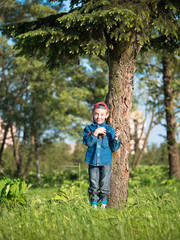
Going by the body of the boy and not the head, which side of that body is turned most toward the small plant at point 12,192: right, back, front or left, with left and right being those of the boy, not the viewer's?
right

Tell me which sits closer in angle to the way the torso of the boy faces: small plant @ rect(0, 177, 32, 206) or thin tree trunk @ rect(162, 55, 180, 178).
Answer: the small plant

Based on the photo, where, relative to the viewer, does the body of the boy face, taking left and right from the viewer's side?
facing the viewer

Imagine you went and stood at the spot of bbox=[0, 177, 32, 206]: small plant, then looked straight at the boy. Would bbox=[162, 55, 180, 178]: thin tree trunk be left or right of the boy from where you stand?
left

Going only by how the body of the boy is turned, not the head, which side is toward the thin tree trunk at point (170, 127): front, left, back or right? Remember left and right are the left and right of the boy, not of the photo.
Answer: back
